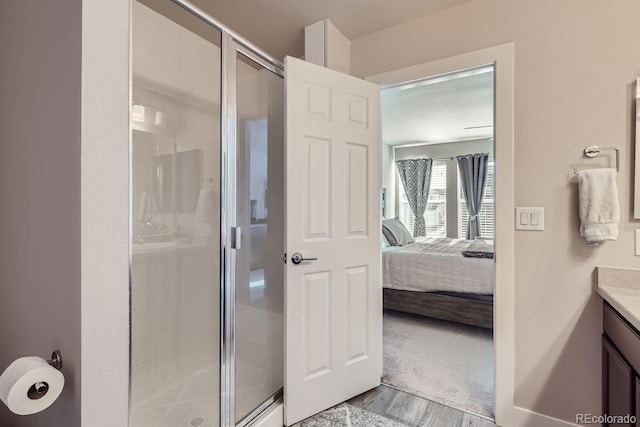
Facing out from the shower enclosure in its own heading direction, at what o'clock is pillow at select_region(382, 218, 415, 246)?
The pillow is roughly at 9 o'clock from the shower enclosure.

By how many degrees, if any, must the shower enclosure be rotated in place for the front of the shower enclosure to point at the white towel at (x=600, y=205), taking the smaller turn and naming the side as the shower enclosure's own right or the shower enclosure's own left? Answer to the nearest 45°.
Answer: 0° — it already faces it

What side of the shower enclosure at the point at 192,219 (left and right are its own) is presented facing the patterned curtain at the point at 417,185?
left

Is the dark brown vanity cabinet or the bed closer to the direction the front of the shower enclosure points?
the dark brown vanity cabinet

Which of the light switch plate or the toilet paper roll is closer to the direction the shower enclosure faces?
the light switch plate

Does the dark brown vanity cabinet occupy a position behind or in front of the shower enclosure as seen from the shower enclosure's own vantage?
in front

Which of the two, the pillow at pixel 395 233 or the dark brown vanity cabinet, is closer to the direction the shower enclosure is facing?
the dark brown vanity cabinet

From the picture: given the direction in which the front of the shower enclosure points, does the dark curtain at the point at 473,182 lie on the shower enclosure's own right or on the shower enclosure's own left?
on the shower enclosure's own left

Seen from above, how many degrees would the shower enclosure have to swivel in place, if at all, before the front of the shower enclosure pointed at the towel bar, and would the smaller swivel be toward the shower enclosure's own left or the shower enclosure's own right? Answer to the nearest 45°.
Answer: approximately 45° to the shower enclosure's own left

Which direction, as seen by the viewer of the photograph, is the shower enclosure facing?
facing the viewer and to the right of the viewer

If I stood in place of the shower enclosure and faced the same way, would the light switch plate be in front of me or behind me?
in front

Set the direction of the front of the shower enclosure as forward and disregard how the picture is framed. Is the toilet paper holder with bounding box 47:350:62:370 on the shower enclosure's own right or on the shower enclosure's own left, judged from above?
on the shower enclosure's own right

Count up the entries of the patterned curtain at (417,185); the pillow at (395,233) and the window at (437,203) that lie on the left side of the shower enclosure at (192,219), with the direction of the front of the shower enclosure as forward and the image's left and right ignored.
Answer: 3

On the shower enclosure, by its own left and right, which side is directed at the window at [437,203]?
left

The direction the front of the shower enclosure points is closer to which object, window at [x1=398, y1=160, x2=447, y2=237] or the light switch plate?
the light switch plate
